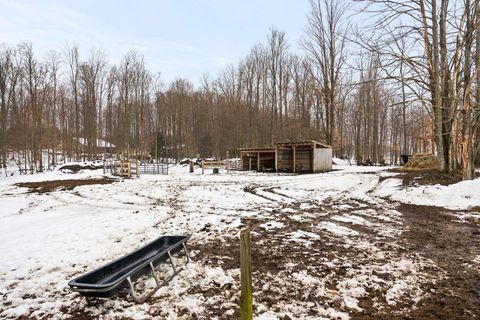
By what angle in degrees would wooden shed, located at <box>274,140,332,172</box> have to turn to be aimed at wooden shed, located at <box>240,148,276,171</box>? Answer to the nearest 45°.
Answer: approximately 45° to its right

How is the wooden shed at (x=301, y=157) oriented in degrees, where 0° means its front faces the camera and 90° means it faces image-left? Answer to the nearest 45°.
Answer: approximately 45°
